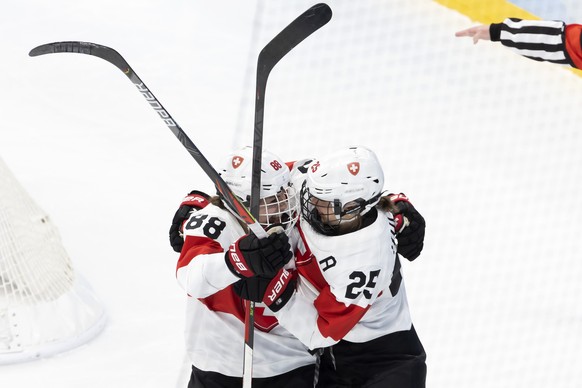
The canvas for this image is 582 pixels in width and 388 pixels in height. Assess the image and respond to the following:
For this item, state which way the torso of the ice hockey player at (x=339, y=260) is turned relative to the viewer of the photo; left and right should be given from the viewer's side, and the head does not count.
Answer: facing to the left of the viewer

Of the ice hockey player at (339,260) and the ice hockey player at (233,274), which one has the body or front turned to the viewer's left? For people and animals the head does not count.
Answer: the ice hockey player at (339,260)

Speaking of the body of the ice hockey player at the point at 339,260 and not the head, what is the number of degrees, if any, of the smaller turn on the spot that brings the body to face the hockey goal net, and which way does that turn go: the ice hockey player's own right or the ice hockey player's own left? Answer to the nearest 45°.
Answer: approximately 45° to the ice hockey player's own right

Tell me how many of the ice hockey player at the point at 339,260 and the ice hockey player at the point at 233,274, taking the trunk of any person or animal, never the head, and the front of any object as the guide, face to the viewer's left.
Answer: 1

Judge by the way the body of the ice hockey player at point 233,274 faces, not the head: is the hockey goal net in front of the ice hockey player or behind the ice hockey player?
behind
